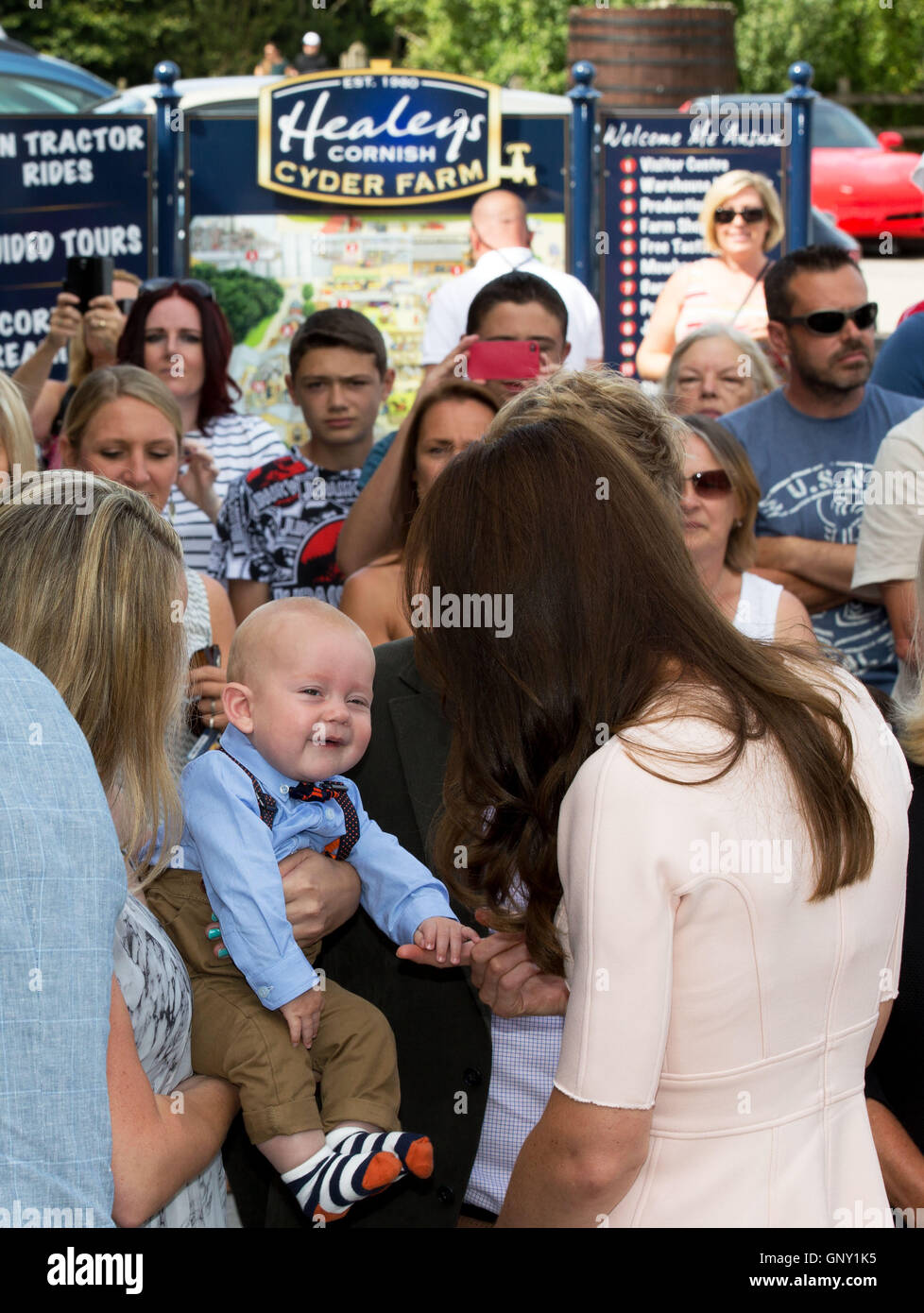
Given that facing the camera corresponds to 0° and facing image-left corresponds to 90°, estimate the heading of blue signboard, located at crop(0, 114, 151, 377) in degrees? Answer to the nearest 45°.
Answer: approximately 0°

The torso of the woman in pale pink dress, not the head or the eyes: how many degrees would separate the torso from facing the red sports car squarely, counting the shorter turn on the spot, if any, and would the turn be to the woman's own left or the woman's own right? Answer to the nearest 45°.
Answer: approximately 45° to the woman's own right

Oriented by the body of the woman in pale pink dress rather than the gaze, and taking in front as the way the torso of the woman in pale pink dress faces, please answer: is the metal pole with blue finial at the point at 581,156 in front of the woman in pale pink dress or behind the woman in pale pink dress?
in front

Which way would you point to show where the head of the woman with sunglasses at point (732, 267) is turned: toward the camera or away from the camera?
toward the camera

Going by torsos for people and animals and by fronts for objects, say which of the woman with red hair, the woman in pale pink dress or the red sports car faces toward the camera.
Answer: the woman with red hair

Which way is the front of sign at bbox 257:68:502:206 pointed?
toward the camera

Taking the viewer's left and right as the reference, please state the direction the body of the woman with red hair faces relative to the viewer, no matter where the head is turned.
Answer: facing the viewer

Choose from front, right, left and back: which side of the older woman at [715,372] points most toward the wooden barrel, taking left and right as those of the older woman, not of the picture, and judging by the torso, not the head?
back

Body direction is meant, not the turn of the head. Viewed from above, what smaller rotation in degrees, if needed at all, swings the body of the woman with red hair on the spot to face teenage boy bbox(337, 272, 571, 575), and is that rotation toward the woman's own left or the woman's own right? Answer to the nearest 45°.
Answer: approximately 45° to the woman's own left

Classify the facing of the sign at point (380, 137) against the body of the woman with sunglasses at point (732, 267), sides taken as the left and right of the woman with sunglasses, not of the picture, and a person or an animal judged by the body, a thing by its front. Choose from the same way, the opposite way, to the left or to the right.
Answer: the same way

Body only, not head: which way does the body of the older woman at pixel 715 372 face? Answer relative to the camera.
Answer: toward the camera

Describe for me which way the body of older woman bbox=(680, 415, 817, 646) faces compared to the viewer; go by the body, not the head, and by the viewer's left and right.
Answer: facing the viewer and to the left of the viewer

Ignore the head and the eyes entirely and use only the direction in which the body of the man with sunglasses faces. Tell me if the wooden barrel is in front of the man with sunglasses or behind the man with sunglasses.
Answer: behind
